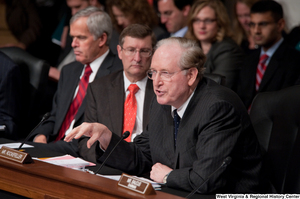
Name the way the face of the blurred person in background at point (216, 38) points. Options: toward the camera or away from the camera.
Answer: toward the camera

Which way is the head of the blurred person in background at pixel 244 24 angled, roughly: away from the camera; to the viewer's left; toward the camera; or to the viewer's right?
toward the camera

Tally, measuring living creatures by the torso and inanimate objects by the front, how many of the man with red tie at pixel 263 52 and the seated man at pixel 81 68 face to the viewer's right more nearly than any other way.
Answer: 0

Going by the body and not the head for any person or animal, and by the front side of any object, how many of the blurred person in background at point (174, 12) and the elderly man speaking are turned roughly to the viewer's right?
0

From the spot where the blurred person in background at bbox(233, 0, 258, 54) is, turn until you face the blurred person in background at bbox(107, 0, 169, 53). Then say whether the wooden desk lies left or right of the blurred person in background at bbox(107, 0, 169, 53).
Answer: left

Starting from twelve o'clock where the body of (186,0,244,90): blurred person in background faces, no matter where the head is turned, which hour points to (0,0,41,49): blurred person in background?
(0,0,41,49): blurred person in background is roughly at 2 o'clock from (186,0,244,90): blurred person in background.

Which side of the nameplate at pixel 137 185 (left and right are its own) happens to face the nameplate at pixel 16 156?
right

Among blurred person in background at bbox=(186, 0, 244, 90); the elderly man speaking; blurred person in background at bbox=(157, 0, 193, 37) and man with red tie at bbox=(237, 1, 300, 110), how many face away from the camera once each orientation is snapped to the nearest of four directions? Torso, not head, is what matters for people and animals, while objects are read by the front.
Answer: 0

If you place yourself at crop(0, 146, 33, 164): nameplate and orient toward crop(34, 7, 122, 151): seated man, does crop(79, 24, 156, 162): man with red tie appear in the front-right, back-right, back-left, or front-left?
front-right

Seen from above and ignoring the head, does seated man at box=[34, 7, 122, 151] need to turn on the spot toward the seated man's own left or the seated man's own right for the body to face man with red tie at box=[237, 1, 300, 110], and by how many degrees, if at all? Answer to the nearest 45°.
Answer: approximately 135° to the seated man's own left

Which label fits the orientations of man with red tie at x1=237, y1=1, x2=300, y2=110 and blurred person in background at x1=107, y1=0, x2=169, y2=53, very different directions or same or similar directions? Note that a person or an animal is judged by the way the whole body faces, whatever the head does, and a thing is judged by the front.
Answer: same or similar directions

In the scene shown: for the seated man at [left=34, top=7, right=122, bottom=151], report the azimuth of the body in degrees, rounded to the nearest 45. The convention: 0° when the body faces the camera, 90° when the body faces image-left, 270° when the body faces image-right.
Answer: approximately 45°

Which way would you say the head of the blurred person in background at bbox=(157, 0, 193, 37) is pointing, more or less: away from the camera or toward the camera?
toward the camera

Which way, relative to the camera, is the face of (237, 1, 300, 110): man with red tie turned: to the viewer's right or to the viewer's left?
to the viewer's left

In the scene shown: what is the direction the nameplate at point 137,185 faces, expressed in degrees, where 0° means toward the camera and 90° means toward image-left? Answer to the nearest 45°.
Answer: approximately 45°

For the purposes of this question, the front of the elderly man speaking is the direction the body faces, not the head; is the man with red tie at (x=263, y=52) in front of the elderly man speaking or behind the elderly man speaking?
behind

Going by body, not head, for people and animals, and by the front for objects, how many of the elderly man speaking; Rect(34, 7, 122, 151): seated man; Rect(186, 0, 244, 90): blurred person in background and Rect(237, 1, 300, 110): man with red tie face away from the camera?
0

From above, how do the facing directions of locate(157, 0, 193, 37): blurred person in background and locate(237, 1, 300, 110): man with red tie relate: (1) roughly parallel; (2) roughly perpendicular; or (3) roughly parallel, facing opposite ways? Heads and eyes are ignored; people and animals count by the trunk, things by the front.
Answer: roughly parallel

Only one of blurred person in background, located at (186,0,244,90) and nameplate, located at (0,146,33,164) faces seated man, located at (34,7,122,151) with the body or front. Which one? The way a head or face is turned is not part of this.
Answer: the blurred person in background
